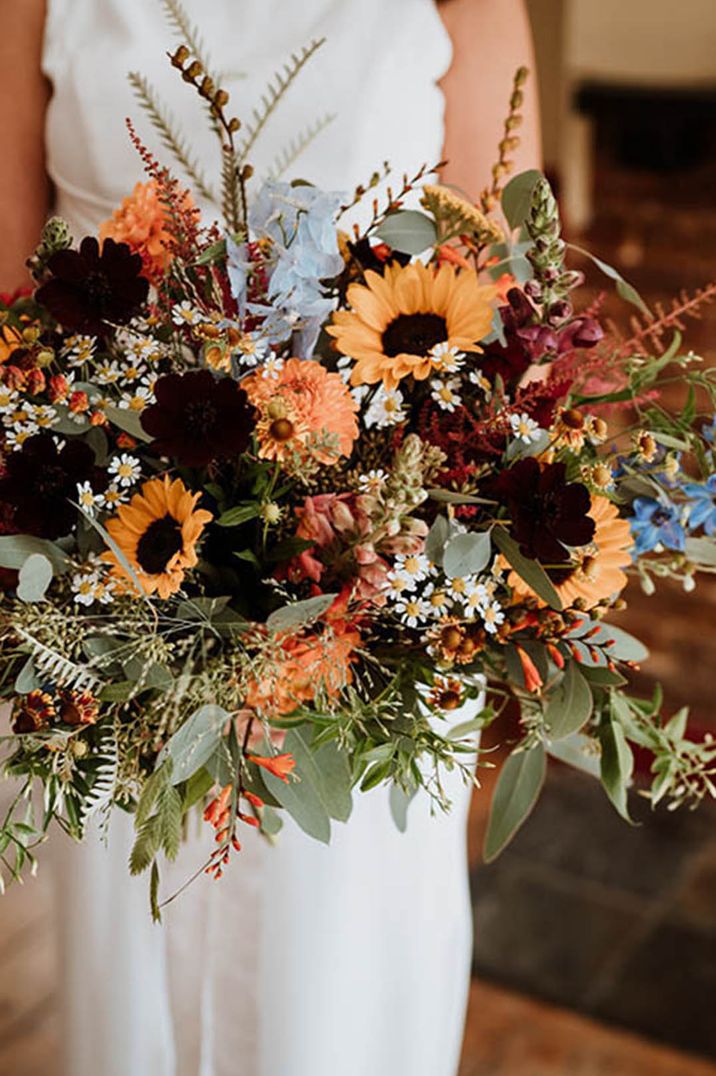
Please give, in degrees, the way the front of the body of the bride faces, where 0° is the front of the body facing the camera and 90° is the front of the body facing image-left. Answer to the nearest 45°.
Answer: approximately 0°
